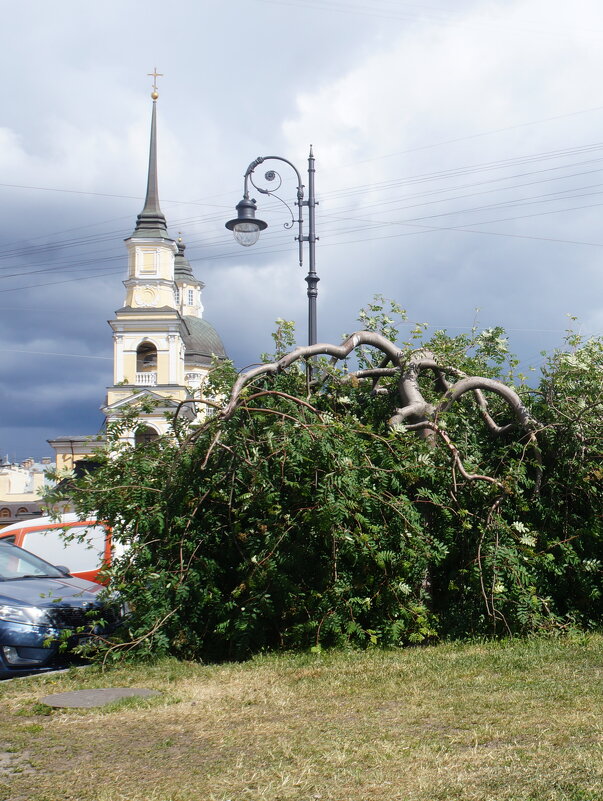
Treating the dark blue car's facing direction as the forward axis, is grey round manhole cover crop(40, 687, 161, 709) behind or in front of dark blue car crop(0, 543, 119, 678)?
in front

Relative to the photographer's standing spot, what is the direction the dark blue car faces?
facing the viewer and to the right of the viewer

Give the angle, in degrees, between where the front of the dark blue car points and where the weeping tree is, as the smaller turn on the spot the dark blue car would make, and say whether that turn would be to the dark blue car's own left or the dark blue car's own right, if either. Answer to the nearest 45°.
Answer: approximately 45° to the dark blue car's own left

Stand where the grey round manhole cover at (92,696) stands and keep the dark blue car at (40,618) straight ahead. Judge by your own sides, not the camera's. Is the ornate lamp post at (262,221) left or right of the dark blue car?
right
